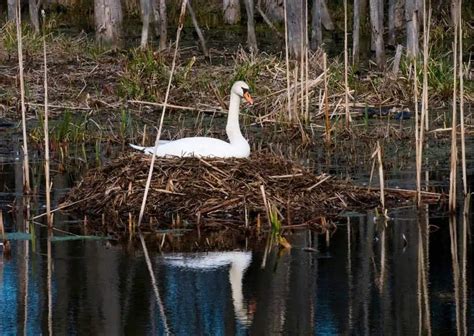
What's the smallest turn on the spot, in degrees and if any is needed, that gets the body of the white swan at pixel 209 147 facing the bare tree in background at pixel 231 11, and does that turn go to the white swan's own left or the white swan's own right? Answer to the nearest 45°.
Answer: approximately 90° to the white swan's own left

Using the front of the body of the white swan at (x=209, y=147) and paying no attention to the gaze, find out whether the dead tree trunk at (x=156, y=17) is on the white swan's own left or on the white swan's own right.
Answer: on the white swan's own left

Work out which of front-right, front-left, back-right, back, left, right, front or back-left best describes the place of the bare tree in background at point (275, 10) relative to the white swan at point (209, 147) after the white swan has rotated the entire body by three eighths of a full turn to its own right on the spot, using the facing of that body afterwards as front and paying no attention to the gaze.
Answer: back-right

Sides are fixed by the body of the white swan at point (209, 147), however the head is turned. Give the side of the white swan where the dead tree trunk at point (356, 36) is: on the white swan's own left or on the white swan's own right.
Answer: on the white swan's own left

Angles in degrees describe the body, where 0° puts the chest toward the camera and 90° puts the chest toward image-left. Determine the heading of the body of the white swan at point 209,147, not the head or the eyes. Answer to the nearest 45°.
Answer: approximately 270°

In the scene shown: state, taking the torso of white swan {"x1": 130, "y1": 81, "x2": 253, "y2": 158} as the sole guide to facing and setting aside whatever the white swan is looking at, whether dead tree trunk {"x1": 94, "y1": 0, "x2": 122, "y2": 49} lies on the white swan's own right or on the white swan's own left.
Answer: on the white swan's own left

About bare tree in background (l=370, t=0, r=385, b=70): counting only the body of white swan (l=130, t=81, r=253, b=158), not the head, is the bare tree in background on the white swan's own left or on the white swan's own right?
on the white swan's own left

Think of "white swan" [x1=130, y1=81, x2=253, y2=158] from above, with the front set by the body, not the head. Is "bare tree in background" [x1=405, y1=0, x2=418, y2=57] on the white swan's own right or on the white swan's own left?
on the white swan's own left

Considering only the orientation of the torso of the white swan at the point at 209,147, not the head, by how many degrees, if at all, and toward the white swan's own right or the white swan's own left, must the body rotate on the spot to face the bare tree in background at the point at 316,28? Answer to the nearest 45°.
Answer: approximately 90° to the white swan's own left

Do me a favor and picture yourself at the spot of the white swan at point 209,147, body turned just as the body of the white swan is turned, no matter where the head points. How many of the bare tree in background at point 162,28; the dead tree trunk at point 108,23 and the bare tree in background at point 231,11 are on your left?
3

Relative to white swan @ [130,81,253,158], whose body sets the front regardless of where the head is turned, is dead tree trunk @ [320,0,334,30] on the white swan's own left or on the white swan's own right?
on the white swan's own left

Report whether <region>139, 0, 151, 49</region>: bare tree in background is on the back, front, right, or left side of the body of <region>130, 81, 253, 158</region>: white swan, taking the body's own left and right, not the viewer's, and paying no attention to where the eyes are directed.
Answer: left
